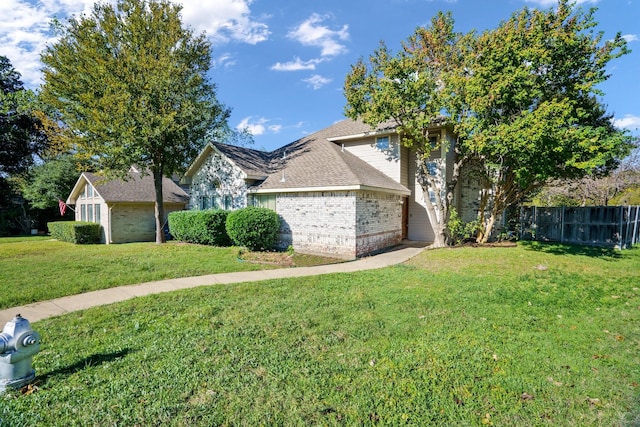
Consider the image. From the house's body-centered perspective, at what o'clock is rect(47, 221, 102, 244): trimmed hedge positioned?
The trimmed hedge is roughly at 2 o'clock from the house.

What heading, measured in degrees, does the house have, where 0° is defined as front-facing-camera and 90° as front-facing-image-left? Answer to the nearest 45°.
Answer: approximately 45°

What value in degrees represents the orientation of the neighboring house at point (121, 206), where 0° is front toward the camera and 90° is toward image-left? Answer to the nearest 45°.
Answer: approximately 45°

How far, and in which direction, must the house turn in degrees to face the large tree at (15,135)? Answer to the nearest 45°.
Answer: approximately 90° to its right

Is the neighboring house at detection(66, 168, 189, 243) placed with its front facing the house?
no

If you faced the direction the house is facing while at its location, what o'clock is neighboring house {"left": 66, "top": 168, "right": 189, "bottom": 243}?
The neighboring house is roughly at 2 o'clock from the house.

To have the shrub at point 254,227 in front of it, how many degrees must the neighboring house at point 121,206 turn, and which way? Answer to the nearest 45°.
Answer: approximately 90° to its left

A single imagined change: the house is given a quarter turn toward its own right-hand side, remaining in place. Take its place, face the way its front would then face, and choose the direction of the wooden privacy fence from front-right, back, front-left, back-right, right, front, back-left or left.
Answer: back-right

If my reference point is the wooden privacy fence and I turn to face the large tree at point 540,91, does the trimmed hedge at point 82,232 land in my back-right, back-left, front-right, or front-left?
front-right

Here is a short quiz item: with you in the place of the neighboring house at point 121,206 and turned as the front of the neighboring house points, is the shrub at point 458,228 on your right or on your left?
on your left

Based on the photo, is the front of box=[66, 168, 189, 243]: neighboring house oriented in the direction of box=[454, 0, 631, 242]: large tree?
no

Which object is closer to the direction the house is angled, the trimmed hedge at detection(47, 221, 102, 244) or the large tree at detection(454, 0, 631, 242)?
the trimmed hedge

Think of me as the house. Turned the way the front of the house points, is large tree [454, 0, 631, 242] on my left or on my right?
on my left

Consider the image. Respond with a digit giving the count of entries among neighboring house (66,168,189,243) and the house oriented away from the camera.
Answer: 0
